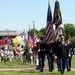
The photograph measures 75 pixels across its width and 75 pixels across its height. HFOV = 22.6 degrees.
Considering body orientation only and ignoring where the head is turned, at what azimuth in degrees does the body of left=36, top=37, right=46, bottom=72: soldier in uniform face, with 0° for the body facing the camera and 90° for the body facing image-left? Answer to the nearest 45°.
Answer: approximately 0°

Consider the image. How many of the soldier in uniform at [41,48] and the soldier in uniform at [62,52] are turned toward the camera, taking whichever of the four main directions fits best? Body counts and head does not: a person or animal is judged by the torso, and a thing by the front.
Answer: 2

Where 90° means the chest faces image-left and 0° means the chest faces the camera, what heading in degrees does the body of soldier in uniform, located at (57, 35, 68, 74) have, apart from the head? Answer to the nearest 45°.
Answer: approximately 0°

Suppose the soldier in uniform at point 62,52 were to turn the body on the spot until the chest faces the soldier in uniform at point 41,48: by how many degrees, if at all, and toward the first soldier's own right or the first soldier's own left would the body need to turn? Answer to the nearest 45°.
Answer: approximately 135° to the first soldier's own right

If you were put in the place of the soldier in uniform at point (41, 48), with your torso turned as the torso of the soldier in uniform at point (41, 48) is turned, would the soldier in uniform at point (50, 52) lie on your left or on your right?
on your left

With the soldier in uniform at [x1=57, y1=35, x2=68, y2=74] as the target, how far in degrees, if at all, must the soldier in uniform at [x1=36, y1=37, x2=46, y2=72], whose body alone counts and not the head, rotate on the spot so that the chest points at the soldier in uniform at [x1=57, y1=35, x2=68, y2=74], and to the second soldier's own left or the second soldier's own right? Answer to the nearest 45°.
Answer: approximately 45° to the second soldier's own left
